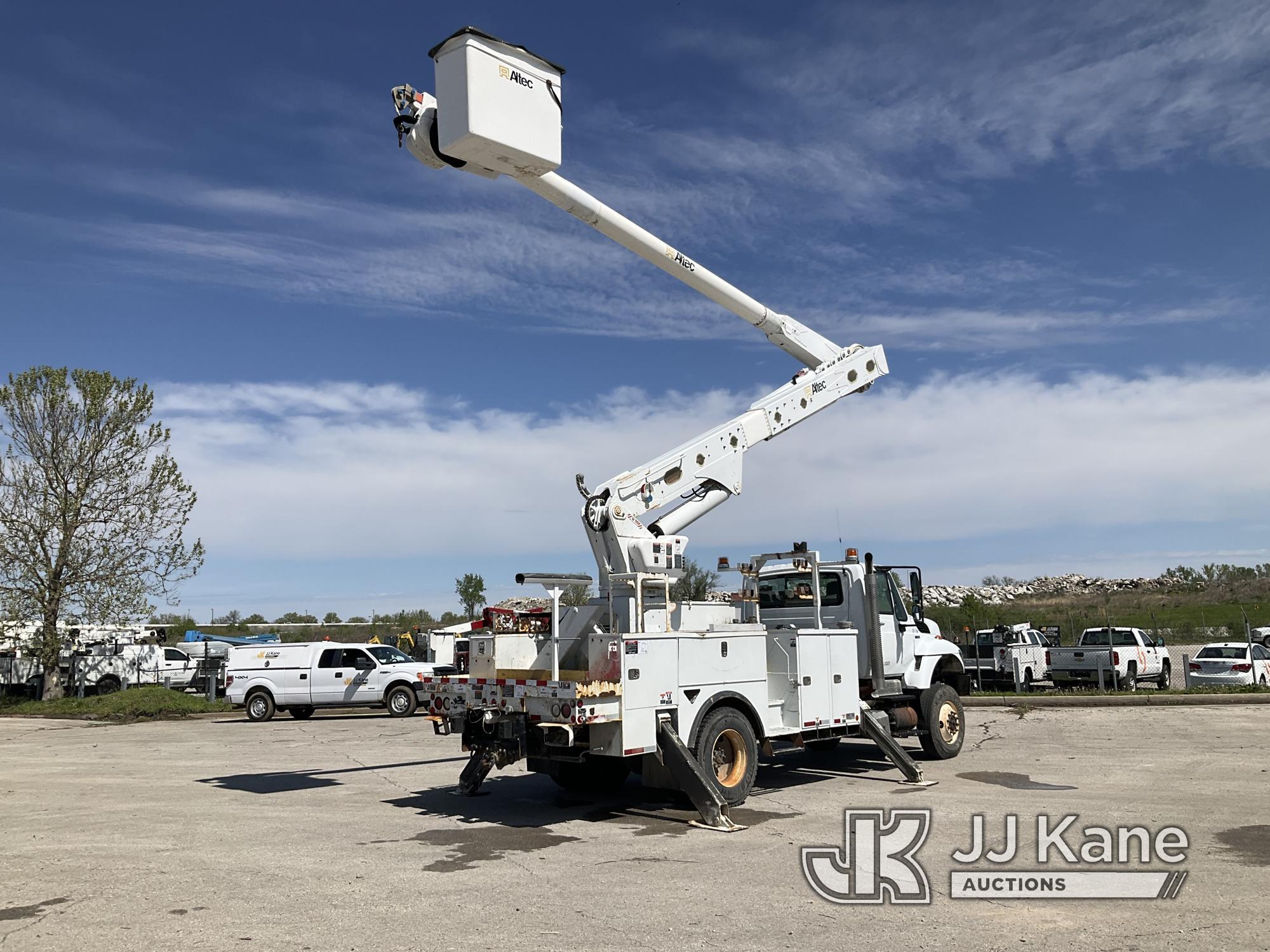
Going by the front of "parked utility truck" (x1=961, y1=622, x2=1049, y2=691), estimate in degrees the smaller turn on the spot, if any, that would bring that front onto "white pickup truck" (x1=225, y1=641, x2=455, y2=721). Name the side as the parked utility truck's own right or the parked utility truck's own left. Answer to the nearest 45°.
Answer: approximately 180°

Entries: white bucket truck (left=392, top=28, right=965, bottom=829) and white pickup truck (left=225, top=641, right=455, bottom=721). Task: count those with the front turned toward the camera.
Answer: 0

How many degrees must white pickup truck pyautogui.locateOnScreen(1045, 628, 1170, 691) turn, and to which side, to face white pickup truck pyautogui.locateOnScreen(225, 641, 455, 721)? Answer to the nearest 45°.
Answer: approximately 180°

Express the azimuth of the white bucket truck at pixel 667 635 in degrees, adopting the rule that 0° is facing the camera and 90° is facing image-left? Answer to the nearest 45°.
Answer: approximately 225°

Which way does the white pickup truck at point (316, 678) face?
to the viewer's right

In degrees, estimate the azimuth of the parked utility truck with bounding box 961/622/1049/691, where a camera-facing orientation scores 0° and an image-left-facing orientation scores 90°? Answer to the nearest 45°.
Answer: approximately 225°

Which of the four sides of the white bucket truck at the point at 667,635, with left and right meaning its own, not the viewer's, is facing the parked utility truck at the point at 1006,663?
front

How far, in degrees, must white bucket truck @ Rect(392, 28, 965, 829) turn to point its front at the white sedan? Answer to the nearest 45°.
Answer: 0° — it already faces it

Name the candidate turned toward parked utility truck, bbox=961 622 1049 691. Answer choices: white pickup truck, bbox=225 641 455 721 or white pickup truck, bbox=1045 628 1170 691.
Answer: the white pickup truck, bbox=225 641 455 721

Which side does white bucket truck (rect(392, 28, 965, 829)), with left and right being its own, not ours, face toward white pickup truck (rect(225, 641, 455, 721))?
left

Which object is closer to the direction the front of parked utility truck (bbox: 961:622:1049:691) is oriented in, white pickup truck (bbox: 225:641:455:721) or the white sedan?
the white sedan

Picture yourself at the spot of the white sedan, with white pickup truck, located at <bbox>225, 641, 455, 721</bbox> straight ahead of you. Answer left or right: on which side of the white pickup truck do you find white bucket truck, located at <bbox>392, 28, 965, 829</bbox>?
left
